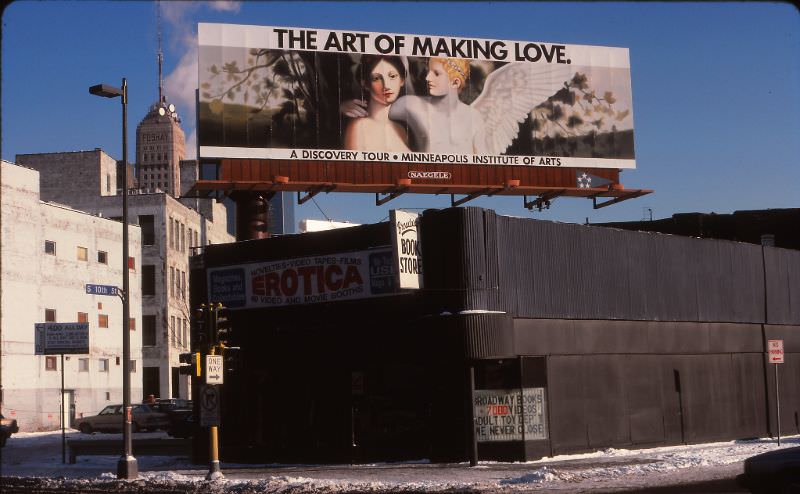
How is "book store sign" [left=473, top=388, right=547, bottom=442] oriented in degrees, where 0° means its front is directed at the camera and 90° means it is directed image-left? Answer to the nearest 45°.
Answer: approximately 0°

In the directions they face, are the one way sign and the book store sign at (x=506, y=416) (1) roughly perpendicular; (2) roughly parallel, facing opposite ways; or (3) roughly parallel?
roughly parallel

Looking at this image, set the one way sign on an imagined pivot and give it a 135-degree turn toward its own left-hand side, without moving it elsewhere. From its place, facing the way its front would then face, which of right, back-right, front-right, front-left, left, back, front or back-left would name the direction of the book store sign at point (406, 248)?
front-right

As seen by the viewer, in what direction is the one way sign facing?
toward the camera

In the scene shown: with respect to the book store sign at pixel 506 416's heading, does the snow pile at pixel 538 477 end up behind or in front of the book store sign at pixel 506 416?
in front

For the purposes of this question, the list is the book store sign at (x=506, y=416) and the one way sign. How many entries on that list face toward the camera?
2

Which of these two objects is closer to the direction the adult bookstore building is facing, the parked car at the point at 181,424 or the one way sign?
the one way sign

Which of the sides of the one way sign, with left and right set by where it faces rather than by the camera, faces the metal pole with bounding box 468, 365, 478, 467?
left

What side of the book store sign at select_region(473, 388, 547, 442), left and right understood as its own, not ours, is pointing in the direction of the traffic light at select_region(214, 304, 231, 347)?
right

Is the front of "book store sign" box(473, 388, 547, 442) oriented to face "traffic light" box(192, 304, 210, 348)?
no

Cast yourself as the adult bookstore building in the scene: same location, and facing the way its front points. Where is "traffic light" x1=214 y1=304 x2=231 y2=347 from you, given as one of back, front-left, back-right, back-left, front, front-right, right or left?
front

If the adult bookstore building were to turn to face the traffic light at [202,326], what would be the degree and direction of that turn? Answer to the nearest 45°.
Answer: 0° — it already faces it

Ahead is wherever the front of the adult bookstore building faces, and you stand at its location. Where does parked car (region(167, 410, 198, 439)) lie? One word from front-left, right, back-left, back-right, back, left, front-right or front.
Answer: right

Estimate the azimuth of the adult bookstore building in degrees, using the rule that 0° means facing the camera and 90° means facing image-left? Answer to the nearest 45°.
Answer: approximately 45°
